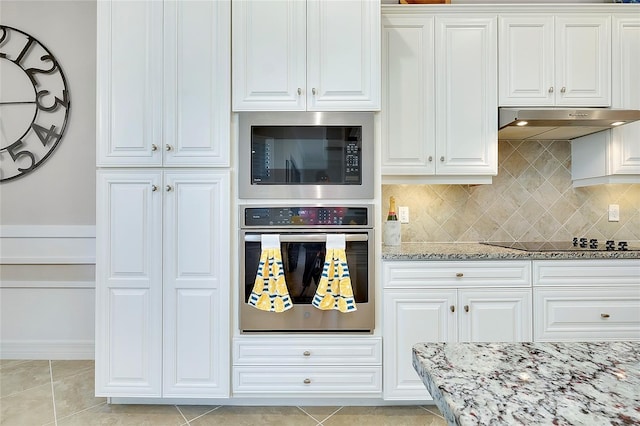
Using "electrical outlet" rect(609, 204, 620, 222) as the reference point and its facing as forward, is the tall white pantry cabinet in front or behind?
in front

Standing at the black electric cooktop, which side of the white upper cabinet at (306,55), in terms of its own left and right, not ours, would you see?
left

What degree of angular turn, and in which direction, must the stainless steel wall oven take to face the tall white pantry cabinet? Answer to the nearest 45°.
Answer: approximately 90° to its right

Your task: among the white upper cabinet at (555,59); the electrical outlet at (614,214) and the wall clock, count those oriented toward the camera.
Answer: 3

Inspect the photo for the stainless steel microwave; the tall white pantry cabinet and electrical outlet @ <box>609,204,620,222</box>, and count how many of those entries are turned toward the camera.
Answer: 3

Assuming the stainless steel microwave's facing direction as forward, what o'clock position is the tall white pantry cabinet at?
The tall white pantry cabinet is roughly at 3 o'clock from the stainless steel microwave.

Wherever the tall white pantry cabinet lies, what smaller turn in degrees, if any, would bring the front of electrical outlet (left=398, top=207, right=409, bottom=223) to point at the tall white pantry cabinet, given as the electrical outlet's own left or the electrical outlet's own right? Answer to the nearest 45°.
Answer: approximately 45° to the electrical outlet's own right

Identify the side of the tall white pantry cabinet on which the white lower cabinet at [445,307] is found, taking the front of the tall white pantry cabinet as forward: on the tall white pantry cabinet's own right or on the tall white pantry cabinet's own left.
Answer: on the tall white pantry cabinet's own left

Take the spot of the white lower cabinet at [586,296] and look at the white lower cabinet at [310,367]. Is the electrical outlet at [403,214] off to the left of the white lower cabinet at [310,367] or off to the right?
right
